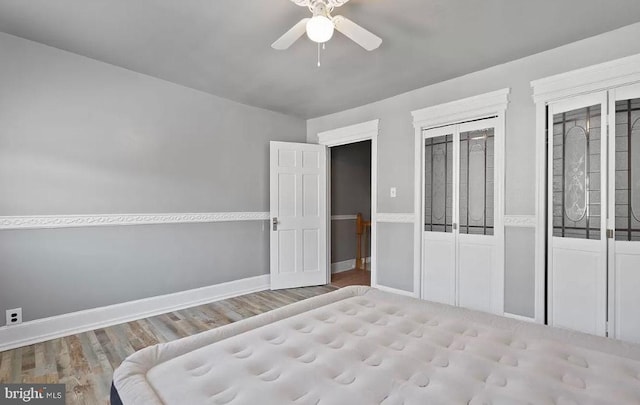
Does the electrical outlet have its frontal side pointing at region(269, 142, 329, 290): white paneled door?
no

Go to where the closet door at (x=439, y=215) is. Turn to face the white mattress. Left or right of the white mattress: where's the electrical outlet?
right

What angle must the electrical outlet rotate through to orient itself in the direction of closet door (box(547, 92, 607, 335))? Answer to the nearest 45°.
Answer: approximately 45° to its left

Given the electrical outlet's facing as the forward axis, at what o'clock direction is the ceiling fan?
The ceiling fan is roughly at 11 o'clock from the electrical outlet.

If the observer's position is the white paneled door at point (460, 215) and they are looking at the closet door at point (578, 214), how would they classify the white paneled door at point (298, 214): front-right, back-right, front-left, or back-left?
back-right

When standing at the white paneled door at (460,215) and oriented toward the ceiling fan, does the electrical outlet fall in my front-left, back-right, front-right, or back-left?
front-right

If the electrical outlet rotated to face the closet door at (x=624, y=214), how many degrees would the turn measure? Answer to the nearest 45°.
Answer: approximately 45° to its left

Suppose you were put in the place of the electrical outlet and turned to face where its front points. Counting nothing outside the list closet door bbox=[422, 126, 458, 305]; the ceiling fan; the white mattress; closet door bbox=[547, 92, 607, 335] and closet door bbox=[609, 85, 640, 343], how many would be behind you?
0

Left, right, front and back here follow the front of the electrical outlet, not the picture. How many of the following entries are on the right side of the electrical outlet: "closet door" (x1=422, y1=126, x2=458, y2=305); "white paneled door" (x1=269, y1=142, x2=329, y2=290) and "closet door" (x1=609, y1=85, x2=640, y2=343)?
0

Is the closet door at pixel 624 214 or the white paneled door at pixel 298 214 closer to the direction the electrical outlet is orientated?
the closet door

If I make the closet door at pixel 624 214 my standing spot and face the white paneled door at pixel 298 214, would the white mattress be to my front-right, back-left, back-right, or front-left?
front-left

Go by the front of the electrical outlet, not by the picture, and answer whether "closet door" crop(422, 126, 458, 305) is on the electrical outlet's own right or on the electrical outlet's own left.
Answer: on the electrical outlet's own left

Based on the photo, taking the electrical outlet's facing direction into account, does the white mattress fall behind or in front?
in front

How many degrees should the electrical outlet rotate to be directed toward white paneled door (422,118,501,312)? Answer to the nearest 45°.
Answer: approximately 45° to its left
